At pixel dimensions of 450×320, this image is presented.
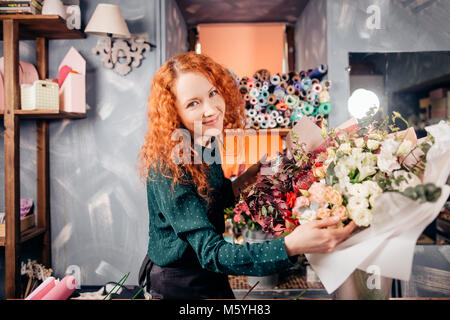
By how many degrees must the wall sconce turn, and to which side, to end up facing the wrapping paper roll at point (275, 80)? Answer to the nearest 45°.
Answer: approximately 90° to its left

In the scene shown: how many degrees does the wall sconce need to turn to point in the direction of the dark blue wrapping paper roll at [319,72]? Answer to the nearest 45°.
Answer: approximately 90° to its left

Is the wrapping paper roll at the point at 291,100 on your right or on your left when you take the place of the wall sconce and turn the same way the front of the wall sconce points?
on your left

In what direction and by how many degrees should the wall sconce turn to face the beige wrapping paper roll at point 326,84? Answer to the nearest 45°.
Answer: approximately 90° to its left

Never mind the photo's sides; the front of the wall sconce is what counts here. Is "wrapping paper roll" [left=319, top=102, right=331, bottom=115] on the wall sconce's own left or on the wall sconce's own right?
on the wall sconce's own left

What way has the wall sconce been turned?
toward the camera

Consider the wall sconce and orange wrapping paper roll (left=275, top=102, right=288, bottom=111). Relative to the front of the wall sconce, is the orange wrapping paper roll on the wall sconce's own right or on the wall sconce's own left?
on the wall sconce's own left
